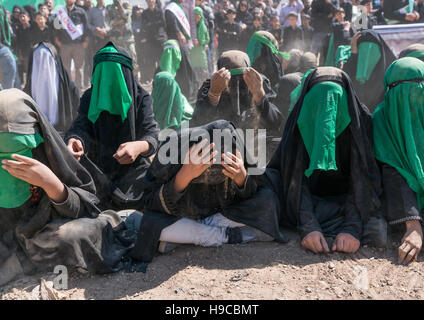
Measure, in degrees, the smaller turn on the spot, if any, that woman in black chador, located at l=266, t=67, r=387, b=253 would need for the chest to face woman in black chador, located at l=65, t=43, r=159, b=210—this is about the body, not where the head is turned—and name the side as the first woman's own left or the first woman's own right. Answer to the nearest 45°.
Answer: approximately 90° to the first woman's own right

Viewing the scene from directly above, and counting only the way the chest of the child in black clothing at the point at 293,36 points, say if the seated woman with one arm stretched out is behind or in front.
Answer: in front

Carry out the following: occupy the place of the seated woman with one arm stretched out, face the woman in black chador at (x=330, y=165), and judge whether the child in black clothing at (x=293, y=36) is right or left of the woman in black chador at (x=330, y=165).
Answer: left

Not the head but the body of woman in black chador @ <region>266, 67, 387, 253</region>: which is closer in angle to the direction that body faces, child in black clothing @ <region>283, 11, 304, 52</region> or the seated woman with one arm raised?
the seated woman with one arm raised

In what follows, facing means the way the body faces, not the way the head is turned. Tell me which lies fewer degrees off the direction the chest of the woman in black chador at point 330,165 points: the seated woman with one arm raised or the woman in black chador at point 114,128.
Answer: the seated woman with one arm raised

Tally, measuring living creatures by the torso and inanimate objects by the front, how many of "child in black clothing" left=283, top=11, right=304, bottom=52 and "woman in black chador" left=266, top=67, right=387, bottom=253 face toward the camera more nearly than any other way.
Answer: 2

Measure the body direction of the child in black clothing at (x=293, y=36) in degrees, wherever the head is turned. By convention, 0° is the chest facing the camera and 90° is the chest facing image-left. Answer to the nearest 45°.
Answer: approximately 0°

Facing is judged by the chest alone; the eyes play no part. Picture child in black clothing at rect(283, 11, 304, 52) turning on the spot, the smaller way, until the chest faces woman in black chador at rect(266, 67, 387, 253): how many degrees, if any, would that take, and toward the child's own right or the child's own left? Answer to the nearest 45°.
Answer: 0° — they already face them

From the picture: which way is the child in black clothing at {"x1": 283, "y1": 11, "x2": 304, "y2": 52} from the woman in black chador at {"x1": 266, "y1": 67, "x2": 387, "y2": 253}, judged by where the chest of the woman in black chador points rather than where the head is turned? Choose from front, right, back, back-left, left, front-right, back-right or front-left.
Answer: back

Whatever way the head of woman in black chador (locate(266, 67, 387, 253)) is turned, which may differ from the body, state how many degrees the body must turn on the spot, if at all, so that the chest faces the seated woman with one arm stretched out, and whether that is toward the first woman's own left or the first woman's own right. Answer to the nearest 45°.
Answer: approximately 45° to the first woman's own right
